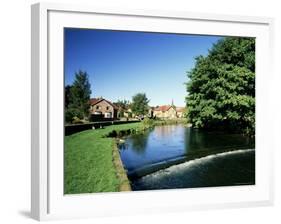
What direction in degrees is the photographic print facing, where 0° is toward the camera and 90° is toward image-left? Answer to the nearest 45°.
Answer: approximately 315°
